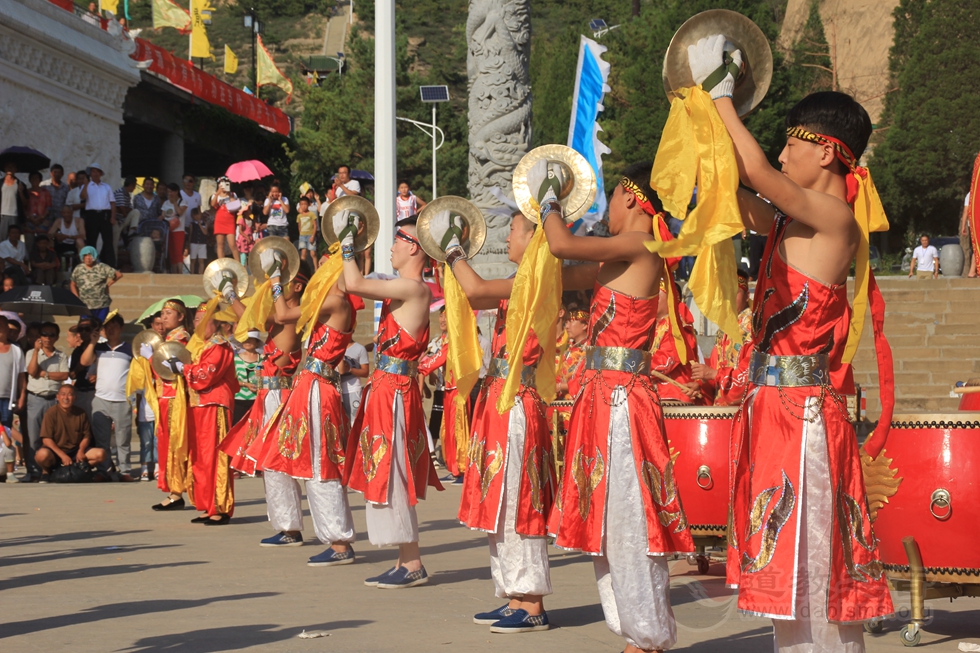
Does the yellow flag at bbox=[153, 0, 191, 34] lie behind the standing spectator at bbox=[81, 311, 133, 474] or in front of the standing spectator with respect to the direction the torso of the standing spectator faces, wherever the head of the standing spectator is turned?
behind

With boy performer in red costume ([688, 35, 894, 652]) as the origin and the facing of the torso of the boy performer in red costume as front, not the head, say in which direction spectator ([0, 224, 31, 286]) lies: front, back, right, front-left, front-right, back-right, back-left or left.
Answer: front-right

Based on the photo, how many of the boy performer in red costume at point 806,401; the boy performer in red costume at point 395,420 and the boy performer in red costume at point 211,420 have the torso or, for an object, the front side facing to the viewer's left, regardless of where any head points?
3

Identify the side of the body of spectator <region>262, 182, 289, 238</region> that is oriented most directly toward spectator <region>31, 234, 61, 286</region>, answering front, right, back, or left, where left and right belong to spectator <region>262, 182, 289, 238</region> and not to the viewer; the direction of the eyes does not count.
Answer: right

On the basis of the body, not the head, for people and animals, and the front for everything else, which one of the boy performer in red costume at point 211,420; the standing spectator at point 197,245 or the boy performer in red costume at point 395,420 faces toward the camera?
the standing spectator

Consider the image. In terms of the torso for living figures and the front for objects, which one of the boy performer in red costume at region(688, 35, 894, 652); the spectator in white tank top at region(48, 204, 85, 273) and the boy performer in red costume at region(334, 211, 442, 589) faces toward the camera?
the spectator in white tank top

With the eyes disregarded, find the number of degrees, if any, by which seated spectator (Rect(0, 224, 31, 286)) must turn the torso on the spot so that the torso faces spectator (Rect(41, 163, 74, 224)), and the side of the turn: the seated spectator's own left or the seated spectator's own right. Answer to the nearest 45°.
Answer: approximately 135° to the seated spectator's own left

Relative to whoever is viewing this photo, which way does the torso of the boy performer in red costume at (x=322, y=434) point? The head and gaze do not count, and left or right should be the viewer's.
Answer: facing to the left of the viewer

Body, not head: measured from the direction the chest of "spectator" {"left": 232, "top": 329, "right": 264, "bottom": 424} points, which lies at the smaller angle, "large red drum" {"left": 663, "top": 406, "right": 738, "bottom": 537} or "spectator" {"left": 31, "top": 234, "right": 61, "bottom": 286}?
the large red drum
